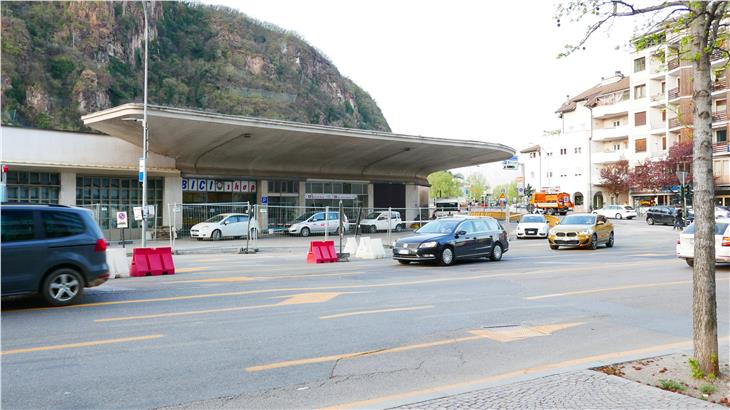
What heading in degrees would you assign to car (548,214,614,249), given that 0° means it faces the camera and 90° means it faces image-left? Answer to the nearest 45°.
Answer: approximately 45°

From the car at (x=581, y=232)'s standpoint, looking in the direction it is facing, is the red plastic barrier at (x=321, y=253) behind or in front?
in front

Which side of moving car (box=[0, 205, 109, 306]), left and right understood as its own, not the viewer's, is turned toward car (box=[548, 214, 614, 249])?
back

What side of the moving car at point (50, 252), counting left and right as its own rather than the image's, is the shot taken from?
left

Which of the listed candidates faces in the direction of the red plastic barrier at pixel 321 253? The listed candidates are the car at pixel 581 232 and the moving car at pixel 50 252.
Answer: the car at pixel 581 232

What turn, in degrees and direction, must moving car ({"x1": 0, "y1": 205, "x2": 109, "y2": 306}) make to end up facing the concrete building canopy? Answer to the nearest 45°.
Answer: approximately 135° to its right
